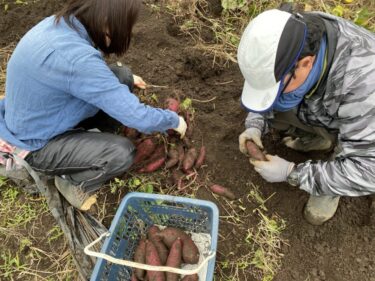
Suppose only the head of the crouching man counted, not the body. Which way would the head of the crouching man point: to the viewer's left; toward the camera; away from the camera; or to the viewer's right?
to the viewer's left

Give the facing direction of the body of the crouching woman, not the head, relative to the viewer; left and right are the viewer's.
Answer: facing to the right of the viewer

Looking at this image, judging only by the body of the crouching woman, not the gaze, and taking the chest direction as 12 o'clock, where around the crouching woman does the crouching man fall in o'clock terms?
The crouching man is roughly at 1 o'clock from the crouching woman.

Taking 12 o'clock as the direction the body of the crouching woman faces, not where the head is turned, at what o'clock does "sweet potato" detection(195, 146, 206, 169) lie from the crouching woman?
The sweet potato is roughly at 12 o'clock from the crouching woman.

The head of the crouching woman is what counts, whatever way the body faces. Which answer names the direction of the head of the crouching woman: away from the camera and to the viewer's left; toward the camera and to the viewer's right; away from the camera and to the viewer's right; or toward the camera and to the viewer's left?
away from the camera and to the viewer's right

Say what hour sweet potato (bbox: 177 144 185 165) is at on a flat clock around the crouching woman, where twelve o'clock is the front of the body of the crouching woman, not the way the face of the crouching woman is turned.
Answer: The sweet potato is roughly at 12 o'clock from the crouching woman.

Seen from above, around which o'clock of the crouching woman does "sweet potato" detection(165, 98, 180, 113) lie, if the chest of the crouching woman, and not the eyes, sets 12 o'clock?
The sweet potato is roughly at 11 o'clock from the crouching woman.

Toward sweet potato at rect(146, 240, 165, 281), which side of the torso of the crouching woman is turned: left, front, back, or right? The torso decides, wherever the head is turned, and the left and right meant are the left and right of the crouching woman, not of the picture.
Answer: right

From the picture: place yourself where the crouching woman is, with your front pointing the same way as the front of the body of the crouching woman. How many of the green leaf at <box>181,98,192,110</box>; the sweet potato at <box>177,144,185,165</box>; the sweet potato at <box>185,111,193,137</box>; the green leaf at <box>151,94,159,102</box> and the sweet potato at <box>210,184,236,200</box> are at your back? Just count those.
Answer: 0

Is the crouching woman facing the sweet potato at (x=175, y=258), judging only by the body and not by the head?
no

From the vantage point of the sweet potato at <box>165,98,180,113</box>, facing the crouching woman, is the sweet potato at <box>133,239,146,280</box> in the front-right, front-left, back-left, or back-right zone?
front-left

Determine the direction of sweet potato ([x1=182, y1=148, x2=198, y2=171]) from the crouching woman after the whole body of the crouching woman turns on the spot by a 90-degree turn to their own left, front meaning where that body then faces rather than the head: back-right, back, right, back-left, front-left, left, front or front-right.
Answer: right

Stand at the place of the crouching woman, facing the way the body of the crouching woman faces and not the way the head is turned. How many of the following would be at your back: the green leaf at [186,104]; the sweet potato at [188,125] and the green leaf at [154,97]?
0

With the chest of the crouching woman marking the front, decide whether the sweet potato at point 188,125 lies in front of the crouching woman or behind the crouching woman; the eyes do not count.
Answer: in front
